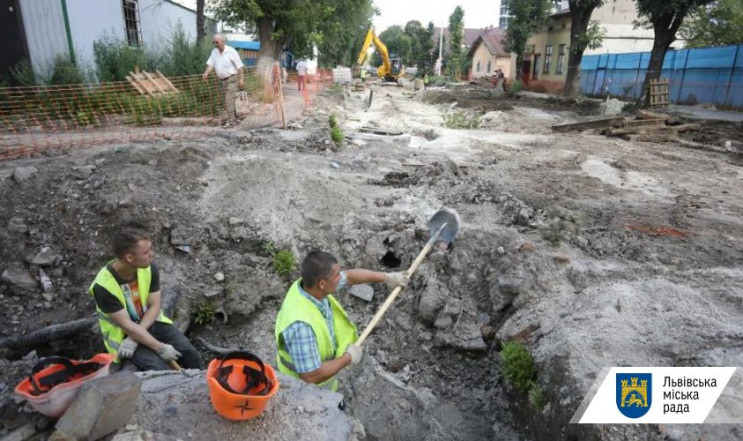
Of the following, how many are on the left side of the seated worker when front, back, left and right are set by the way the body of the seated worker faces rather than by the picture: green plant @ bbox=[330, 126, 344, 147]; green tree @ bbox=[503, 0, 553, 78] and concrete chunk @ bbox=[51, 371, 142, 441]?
2

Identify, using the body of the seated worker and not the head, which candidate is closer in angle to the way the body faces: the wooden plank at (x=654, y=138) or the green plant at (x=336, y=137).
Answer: the wooden plank

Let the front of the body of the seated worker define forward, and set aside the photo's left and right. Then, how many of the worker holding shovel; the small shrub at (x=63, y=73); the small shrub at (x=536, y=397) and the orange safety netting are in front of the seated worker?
2

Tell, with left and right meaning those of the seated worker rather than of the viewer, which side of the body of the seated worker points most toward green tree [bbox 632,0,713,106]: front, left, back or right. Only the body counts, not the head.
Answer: left

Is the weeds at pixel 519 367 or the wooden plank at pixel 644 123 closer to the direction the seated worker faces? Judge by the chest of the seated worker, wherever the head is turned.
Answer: the weeds

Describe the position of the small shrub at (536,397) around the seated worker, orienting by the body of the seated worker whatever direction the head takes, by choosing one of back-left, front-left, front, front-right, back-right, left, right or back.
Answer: front

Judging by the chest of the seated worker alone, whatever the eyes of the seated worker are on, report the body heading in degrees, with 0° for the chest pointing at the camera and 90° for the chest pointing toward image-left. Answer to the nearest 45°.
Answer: approximately 315°

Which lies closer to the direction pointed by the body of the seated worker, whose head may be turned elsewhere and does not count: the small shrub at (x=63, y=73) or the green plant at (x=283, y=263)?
the green plant

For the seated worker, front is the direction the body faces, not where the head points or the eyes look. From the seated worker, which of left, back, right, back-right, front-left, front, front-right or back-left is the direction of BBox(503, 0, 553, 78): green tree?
left

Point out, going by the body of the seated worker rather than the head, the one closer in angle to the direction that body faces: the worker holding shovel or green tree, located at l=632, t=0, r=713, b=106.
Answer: the worker holding shovel

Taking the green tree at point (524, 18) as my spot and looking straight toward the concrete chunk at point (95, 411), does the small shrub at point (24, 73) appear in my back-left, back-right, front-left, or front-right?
front-right

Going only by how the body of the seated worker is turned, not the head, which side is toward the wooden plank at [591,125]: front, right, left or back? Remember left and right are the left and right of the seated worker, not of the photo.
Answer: left

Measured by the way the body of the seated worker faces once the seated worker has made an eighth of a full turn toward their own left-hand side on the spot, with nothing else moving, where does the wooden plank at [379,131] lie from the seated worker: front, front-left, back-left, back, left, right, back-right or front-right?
front-left

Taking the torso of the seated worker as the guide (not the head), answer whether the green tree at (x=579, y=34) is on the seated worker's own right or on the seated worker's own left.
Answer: on the seated worker's own left

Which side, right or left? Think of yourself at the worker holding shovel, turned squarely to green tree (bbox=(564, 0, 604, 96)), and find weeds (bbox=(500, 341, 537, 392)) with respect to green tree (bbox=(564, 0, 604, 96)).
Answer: right

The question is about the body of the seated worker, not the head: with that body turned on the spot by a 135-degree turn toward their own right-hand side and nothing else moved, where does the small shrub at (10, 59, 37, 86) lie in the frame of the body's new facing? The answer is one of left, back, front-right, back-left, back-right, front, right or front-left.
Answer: right

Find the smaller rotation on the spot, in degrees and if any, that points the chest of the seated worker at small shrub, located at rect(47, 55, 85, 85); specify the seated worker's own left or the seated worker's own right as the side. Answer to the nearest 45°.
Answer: approximately 135° to the seated worker's own left
